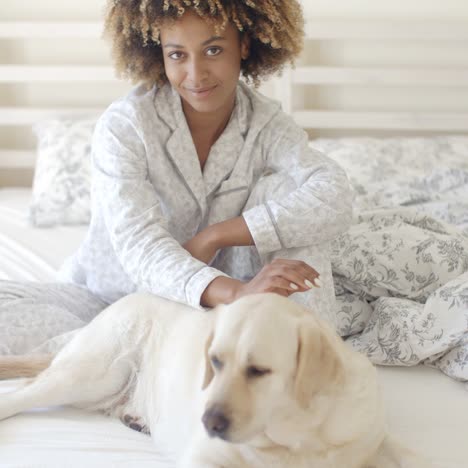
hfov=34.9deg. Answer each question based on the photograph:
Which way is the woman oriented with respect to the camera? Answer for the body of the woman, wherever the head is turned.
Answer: toward the camera

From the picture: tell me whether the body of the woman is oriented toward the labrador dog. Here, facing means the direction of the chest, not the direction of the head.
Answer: yes

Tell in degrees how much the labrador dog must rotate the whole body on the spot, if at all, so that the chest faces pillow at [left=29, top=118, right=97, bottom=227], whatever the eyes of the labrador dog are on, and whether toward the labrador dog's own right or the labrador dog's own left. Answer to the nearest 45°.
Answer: approximately 135° to the labrador dog's own left

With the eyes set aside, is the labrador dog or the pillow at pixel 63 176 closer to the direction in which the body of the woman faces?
the labrador dog

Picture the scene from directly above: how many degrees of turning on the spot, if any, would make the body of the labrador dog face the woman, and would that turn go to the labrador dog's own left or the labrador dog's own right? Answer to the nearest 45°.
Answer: approximately 135° to the labrador dog's own left

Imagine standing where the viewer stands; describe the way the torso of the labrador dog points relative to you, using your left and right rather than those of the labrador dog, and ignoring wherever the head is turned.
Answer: facing the viewer and to the right of the viewer

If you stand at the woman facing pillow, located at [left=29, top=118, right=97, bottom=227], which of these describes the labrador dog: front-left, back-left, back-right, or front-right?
back-left

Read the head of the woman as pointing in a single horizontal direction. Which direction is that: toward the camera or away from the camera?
toward the camera

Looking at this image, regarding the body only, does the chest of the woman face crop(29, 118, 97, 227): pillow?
no

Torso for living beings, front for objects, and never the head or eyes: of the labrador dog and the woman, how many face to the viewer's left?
0
